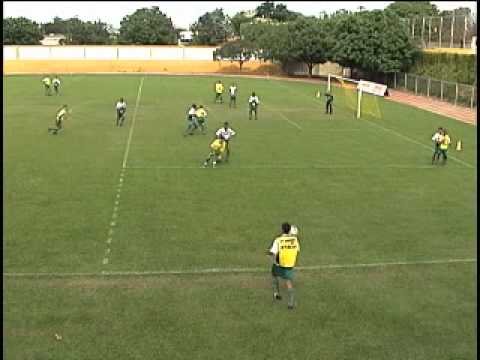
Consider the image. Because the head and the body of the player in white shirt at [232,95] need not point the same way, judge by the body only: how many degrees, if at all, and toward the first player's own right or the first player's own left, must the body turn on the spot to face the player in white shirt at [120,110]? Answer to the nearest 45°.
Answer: approximately 45° to the first player's own right

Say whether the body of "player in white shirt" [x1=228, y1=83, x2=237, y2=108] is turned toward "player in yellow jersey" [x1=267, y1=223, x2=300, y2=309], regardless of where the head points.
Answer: yes

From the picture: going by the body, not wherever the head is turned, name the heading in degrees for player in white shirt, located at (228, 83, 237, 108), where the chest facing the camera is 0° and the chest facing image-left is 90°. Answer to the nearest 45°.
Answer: approximately 0°

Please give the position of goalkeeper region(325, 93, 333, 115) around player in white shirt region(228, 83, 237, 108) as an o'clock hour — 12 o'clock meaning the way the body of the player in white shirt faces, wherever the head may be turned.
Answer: The goalkeeper is roughly at 10 o'clock from the player in white shirt.

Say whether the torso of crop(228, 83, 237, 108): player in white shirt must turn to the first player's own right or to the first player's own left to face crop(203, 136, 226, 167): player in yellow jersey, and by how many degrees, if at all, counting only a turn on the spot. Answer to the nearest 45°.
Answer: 0° — they already face them

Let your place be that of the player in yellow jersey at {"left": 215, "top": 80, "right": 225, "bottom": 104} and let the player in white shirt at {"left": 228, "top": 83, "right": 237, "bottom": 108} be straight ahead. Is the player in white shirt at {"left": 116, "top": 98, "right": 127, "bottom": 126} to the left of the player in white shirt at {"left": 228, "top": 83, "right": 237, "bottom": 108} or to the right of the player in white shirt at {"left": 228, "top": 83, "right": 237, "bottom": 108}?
right

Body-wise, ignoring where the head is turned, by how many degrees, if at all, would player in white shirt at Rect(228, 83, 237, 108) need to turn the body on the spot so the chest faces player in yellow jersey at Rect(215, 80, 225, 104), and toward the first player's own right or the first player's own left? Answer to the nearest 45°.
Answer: approximately 135° to the first player's own right
